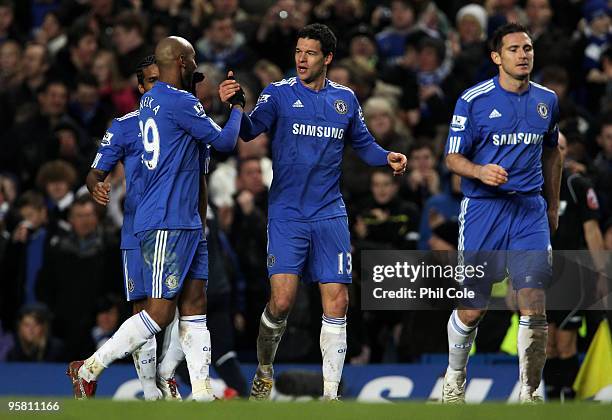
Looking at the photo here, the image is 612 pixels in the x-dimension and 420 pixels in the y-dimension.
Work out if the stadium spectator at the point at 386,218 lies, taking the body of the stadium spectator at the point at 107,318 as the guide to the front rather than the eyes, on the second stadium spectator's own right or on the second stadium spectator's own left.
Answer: on the second stadium spectator's own left

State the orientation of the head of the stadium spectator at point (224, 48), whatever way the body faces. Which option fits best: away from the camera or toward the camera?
toward the camera

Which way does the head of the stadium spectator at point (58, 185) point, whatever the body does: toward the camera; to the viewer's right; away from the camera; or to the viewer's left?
toward the camera

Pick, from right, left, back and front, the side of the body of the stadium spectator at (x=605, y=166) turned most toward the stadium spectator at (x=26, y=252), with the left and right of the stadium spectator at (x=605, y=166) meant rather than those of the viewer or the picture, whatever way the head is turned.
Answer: right

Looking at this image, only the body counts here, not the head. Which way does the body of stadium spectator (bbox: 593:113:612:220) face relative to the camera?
toward the camera

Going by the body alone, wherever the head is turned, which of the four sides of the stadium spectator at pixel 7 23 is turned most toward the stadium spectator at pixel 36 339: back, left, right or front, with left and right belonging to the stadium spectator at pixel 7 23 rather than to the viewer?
front

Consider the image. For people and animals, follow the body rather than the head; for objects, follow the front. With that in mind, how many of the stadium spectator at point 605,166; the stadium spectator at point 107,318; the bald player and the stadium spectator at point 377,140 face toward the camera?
3

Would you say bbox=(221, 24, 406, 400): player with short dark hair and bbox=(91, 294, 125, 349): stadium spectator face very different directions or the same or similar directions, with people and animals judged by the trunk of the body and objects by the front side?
same or similar directions

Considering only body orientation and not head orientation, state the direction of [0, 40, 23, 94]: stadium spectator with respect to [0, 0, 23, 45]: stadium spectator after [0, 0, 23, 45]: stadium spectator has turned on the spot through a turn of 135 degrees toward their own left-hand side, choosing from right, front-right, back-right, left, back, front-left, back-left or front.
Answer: back-right

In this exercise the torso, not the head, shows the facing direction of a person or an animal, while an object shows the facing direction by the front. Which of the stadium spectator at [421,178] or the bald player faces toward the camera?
the stadium spectator

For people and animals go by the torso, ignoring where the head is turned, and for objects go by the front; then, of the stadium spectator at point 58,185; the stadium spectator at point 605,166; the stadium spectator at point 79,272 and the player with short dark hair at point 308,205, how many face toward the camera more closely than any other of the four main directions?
4

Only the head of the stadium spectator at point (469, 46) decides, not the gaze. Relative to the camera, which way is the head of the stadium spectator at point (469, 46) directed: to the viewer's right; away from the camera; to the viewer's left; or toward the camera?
toward the camera

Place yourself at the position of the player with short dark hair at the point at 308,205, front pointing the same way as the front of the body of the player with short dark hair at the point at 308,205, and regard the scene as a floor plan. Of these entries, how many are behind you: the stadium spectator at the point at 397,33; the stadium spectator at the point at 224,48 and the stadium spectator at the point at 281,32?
3

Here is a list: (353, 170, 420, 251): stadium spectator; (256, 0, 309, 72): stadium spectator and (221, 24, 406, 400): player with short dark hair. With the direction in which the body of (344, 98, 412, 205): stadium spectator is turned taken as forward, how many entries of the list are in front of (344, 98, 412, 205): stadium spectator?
2

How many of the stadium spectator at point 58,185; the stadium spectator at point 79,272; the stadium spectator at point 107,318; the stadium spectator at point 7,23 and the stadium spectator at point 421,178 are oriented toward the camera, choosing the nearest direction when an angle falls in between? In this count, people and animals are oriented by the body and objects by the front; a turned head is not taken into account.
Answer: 5

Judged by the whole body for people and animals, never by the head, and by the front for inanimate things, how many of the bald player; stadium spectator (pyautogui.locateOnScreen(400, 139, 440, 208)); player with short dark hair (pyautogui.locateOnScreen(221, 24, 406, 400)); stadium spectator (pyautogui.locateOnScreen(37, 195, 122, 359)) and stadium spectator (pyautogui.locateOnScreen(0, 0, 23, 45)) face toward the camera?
4

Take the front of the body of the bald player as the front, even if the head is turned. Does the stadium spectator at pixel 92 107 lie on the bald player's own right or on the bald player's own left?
on the bald player's own left

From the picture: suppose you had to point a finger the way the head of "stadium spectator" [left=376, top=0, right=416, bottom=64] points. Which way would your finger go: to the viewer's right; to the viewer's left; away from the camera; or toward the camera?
toward the camera

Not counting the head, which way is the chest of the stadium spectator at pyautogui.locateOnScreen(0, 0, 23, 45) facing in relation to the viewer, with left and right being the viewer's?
facing the viewer

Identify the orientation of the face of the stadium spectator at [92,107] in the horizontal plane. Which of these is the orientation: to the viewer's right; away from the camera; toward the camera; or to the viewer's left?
toward the camera

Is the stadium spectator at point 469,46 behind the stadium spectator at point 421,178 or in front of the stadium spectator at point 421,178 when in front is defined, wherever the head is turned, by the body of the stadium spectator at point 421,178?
behind
